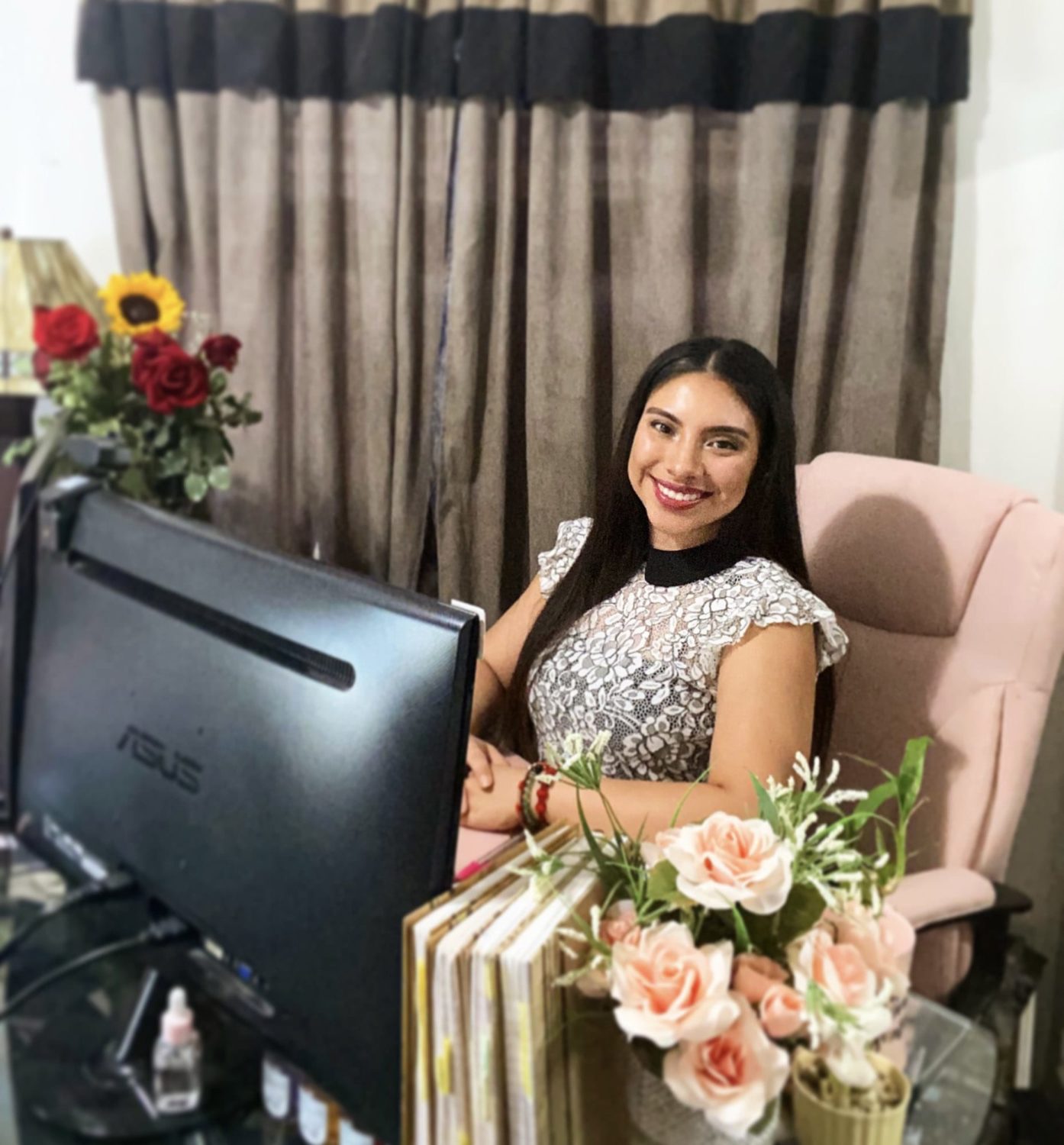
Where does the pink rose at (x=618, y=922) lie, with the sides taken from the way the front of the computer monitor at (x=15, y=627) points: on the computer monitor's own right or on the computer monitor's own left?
on the computer monitor's own right

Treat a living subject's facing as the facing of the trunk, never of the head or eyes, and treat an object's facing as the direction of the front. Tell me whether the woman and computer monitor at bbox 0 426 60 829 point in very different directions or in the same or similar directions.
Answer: very different directions

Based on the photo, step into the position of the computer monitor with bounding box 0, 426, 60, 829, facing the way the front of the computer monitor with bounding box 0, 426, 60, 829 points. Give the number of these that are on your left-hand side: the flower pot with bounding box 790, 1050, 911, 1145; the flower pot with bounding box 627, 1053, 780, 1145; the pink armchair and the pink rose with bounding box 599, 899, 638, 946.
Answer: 0

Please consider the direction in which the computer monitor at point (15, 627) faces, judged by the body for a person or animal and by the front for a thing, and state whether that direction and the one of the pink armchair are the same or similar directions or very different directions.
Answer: very different directions

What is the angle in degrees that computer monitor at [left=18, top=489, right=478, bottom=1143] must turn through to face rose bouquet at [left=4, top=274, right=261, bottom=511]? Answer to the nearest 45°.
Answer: approximately 45° to its left

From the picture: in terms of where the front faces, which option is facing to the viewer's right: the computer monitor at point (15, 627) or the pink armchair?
the computer monitor

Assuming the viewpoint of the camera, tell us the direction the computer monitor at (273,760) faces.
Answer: facing away from the viewer and to the right of the viewer
